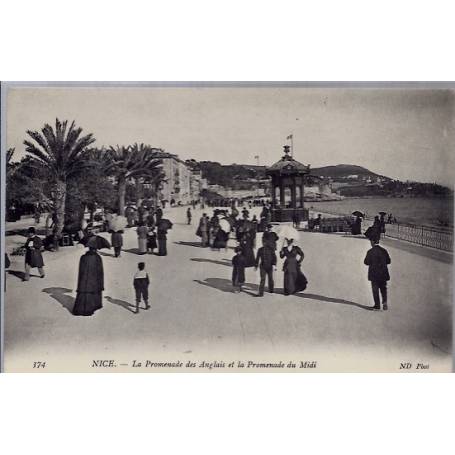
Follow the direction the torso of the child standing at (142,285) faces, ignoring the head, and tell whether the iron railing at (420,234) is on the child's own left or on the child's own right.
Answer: on the child's own right

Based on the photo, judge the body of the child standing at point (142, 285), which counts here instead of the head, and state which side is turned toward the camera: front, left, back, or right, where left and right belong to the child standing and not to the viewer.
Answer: back

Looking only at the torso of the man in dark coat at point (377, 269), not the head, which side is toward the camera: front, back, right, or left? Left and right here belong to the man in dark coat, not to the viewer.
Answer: back

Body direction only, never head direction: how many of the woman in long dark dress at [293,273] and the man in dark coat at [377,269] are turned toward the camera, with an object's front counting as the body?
1

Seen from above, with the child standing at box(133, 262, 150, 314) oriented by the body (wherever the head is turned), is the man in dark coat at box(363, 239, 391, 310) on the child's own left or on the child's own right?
on the child's own right

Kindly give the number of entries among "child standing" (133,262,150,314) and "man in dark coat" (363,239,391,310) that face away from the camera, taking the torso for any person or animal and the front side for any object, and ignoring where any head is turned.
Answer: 2

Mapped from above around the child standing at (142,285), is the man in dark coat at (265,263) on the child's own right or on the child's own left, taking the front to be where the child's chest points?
on the child's own right

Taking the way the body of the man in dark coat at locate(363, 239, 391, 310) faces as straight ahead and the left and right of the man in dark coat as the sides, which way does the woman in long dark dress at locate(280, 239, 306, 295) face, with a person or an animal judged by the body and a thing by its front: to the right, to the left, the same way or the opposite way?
the opposite way
